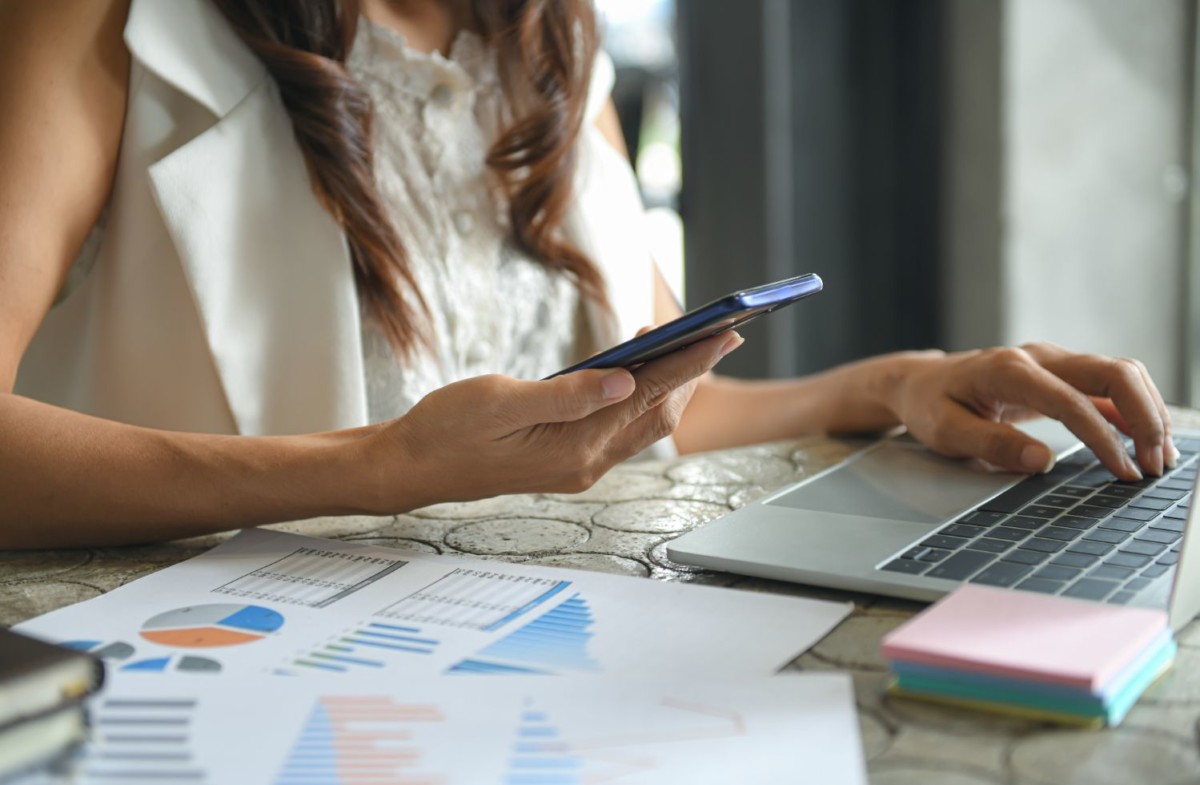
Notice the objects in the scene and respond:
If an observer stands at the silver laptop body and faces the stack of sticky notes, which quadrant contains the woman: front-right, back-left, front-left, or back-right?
back-right

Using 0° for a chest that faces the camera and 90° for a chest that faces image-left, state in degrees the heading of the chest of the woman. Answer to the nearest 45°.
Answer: approximately 315°

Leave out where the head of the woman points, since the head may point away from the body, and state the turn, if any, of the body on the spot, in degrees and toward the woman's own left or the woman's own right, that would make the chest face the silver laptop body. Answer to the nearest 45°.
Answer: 0° — they already face it

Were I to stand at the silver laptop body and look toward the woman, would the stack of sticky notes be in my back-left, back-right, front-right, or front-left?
back-left

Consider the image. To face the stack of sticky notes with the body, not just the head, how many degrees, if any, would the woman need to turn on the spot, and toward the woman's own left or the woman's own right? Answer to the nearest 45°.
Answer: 0° — they already face it
